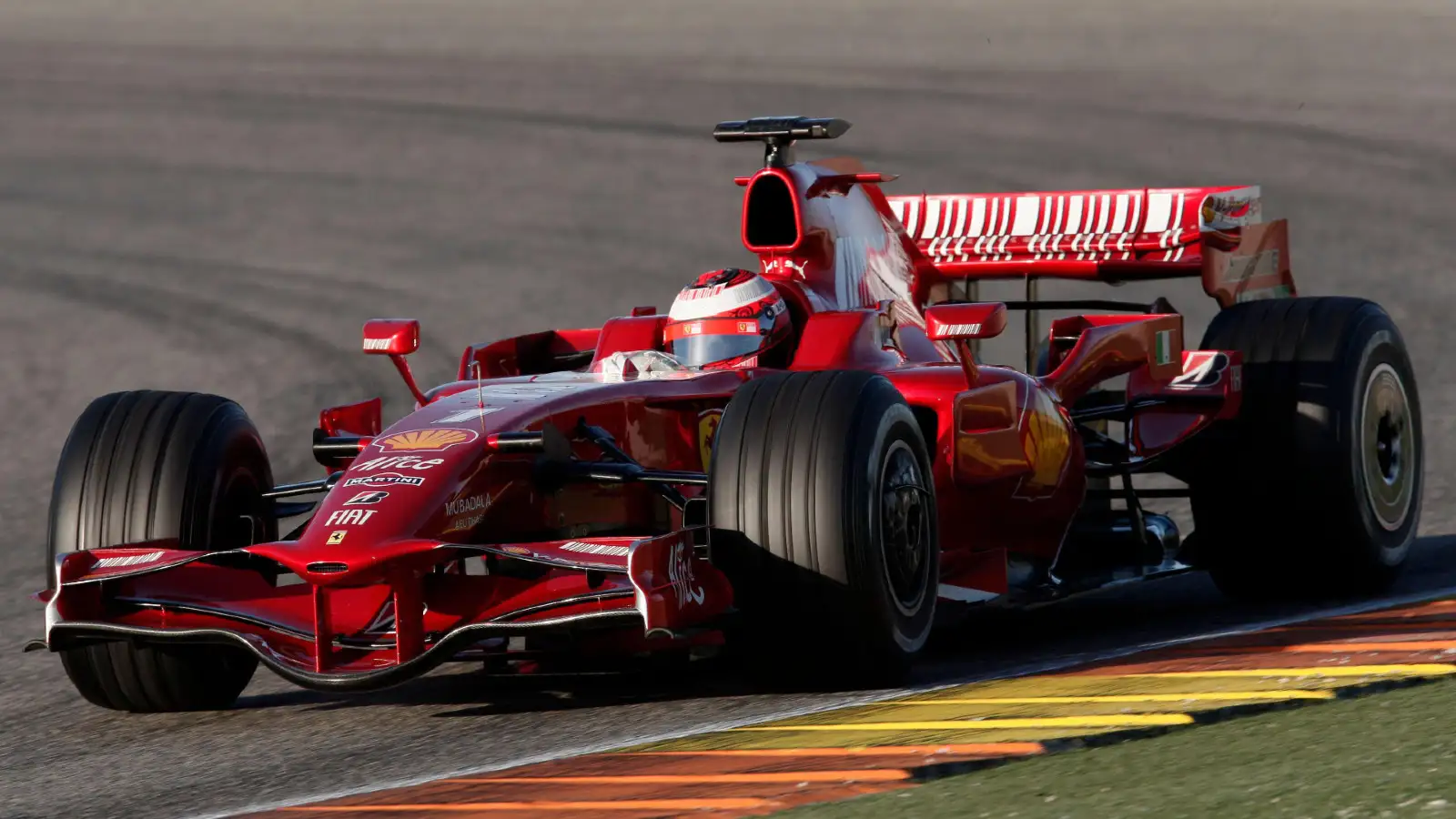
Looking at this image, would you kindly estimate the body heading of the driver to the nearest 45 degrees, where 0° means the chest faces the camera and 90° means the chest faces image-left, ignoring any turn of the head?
approximately 45°

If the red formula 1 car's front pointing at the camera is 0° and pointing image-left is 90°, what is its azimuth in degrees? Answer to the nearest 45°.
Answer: approximately 45°

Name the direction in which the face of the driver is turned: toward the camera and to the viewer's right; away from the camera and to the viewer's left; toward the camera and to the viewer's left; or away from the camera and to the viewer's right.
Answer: toward the camera and to the viewer's left
